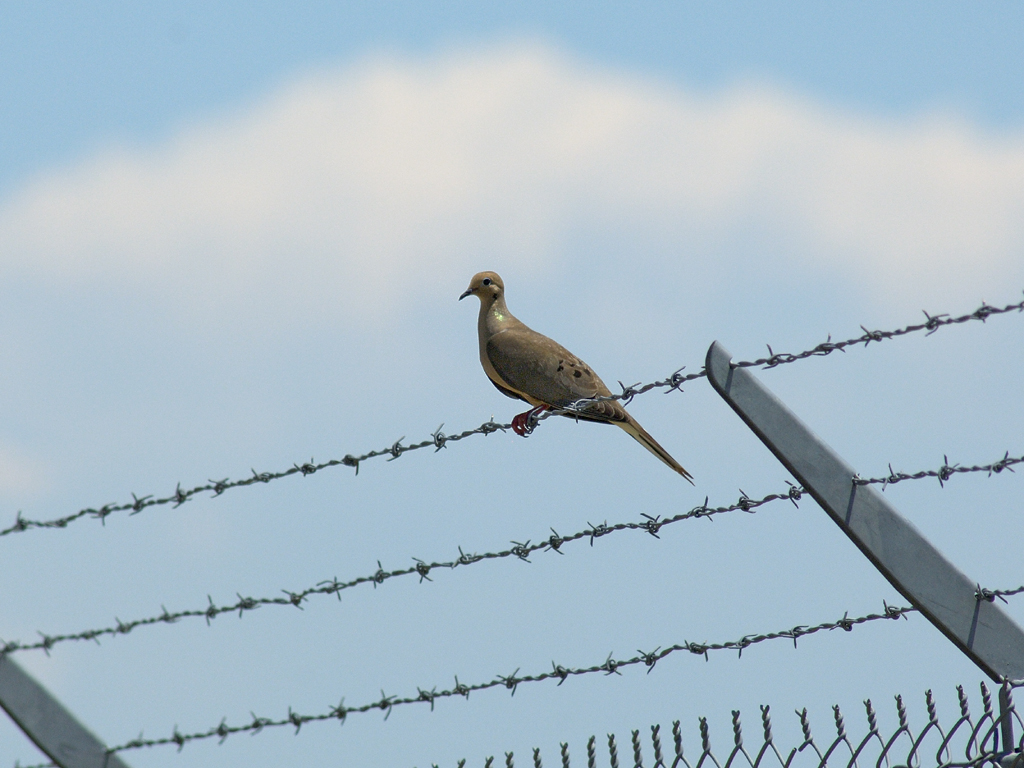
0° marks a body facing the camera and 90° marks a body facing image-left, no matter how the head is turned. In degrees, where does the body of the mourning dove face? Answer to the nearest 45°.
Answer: approximately 90°
